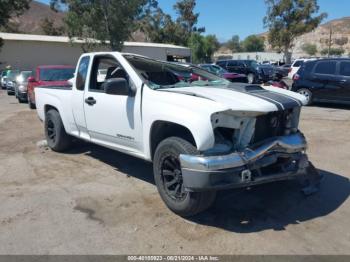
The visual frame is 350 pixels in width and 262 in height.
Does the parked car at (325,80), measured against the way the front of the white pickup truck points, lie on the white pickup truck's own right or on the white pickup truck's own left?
on the white pickup truck's own left

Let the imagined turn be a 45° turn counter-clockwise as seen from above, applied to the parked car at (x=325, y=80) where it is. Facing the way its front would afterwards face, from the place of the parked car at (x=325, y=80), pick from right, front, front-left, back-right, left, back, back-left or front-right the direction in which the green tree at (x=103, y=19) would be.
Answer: left

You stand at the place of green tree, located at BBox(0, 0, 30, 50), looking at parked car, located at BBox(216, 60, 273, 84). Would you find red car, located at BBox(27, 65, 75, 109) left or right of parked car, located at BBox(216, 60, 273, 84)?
right

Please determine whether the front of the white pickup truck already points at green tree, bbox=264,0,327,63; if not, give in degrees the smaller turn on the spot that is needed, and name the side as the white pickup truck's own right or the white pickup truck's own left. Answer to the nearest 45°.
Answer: approximately 135° to the white pickup truck's own left

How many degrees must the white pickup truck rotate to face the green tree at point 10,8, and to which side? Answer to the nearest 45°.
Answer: approximately 180°

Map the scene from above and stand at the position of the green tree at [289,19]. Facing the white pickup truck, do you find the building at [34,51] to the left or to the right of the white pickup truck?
right

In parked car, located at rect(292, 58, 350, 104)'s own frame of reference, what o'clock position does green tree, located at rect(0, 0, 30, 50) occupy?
The green tree is roughly at 7 o'clock from the parked car.

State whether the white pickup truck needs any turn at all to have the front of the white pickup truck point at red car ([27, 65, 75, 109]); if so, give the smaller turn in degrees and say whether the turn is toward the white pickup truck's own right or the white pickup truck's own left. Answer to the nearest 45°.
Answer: approximately 180°

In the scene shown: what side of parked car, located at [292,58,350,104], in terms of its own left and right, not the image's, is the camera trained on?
right

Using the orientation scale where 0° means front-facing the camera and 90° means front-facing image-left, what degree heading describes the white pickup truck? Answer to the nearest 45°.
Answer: approximately 315°
